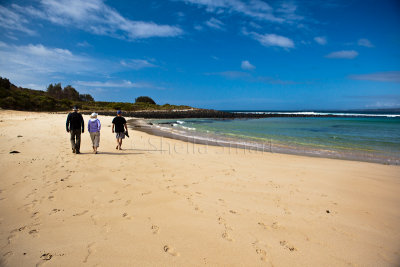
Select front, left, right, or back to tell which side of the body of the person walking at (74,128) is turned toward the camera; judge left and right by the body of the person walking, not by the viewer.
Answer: back

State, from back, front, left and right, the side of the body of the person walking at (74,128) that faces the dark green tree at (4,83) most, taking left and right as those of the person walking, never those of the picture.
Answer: front
